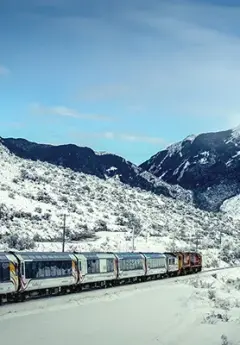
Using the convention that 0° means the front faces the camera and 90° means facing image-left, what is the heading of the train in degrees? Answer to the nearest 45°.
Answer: approximately 225°
